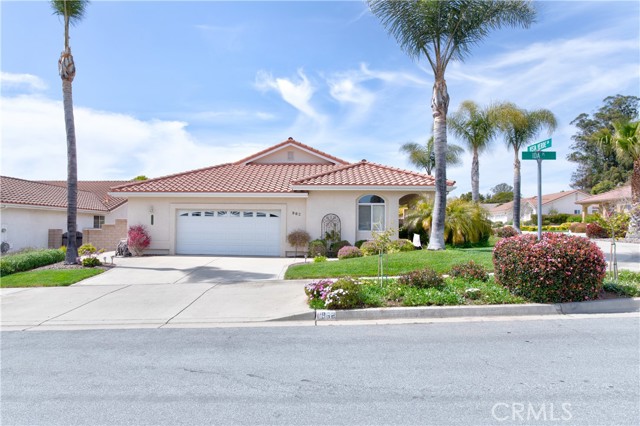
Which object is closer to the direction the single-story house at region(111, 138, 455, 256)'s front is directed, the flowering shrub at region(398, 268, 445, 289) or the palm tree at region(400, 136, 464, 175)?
the flowering shrub

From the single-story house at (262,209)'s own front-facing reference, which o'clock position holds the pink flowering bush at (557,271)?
The pink flowering bush is roughly at 11 o'clock from the single-story house.

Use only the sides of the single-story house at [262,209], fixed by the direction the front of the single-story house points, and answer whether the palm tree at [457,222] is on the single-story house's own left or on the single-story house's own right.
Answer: on the single-story house's own left

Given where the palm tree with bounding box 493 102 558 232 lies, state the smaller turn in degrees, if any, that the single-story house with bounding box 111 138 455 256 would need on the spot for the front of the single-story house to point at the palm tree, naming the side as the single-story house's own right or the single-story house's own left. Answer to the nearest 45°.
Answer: approximately 135° to the single-story house's own left

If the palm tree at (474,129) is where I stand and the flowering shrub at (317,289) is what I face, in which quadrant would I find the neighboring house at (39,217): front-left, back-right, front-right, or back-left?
front-right

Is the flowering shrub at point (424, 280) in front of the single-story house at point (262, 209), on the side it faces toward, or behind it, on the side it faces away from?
in front

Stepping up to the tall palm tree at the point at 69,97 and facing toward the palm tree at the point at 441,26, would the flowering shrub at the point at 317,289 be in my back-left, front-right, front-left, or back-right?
front-right

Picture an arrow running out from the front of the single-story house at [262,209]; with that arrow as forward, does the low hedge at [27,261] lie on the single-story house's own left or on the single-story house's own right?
on the single-story house's own right

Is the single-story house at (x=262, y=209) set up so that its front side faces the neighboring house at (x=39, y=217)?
no

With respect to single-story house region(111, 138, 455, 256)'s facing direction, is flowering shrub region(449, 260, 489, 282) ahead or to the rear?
ahead

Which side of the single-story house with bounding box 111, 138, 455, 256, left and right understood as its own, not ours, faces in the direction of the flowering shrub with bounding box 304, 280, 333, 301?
front

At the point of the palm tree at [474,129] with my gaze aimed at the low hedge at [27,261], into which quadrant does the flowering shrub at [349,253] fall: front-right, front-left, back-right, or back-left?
front-left

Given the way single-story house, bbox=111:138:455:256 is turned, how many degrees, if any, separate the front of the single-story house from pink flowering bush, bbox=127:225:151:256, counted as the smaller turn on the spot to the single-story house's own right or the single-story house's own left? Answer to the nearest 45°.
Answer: approximately 90° to the single-story house's own right

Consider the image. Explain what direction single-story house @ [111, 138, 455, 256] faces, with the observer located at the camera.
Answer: facing the viewer

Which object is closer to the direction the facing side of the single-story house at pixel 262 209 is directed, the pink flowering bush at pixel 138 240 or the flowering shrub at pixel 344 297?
the flowering shrub
